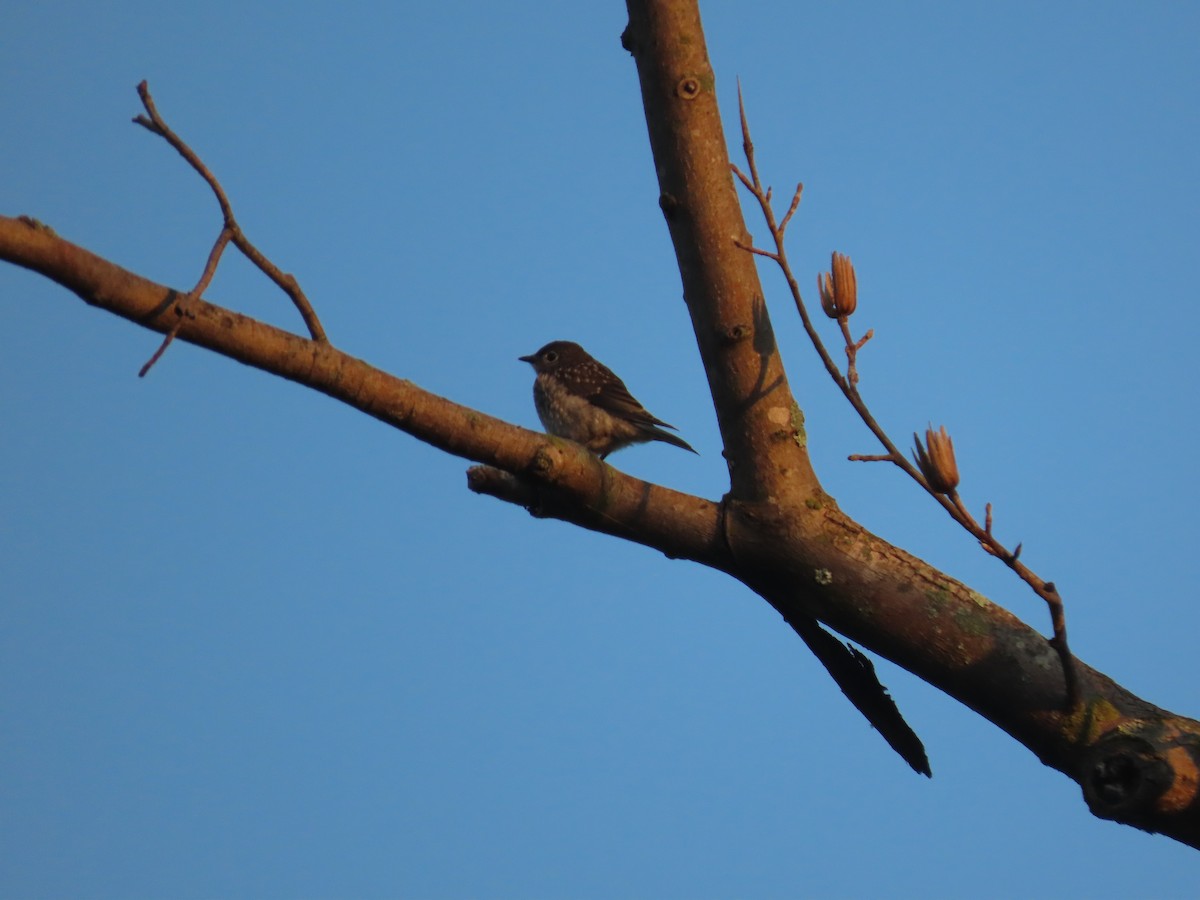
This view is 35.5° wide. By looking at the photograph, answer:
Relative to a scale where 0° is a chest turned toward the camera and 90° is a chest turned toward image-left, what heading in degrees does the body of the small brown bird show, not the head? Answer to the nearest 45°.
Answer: approximately 90°
